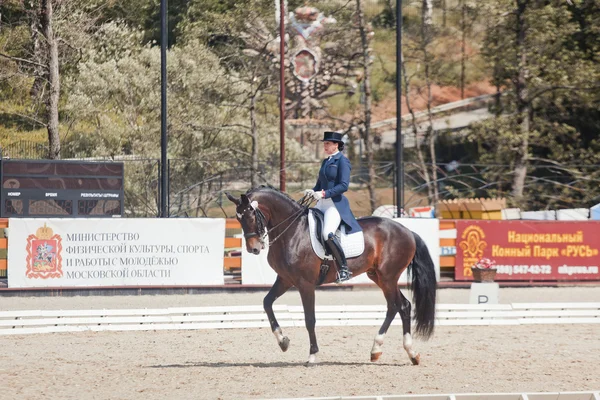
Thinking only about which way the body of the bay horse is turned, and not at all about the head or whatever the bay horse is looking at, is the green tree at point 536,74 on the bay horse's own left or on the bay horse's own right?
on the bay horse's own right

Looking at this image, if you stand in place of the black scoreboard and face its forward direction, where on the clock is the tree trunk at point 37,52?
The tree trunk is roughly at 6 o'clock from the black scoreboard.

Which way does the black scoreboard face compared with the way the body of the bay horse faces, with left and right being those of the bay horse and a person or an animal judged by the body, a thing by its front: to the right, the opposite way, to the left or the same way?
to the left

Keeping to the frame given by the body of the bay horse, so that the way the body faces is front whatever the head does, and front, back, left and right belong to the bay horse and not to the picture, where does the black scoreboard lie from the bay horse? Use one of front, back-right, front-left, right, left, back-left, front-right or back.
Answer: front-right

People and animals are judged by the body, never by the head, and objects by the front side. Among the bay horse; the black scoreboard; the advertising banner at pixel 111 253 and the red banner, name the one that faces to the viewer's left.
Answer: the bay horse

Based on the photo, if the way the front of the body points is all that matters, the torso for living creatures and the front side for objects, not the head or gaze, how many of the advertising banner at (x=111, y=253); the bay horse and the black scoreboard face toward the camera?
2

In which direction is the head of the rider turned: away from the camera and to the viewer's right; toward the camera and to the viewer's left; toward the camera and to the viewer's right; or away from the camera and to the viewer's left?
toward the camera and to the viewer's left

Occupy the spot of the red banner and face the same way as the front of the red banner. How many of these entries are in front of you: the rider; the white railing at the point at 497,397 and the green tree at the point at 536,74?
2

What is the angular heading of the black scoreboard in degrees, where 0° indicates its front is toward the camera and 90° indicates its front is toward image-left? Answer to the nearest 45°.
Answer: approximately 0°

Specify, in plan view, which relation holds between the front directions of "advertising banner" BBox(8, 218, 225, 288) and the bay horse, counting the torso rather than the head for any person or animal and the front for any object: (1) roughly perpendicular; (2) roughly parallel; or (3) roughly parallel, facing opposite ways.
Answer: roughly perpendicular

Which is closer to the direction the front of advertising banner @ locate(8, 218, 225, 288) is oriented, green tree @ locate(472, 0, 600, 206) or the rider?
the rider

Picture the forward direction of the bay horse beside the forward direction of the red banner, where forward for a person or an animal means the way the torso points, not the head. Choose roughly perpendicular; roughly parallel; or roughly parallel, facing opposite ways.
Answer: roughly perpendicular

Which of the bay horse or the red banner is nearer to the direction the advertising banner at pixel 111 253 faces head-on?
the bay horse

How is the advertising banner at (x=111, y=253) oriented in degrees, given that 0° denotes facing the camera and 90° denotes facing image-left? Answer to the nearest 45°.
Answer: approximately 0°

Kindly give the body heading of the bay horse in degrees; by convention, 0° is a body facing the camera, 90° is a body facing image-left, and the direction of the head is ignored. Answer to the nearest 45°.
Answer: approximately 90°

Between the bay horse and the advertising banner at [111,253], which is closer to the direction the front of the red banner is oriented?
the bay horse
